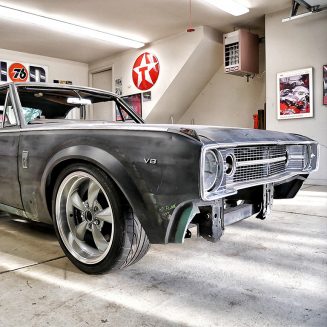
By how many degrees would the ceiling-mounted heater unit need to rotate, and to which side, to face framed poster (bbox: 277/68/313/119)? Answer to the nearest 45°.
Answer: approximately 90° to its left

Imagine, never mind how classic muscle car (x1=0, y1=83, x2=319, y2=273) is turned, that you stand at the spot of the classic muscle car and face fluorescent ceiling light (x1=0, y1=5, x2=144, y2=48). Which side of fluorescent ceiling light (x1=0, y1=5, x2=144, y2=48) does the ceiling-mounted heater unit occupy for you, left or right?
right

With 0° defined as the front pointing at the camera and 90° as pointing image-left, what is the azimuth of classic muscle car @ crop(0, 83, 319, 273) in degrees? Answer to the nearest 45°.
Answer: approximately 315°

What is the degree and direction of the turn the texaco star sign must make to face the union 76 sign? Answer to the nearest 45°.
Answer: approximately 45° to its right

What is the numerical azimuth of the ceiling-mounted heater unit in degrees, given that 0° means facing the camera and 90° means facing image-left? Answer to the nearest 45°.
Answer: approximately 45°

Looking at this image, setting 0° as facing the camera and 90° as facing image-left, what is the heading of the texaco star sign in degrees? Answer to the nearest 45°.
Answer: approximately 45°

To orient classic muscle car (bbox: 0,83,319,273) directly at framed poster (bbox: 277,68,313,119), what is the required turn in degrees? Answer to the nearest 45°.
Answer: approximately 90° to its left

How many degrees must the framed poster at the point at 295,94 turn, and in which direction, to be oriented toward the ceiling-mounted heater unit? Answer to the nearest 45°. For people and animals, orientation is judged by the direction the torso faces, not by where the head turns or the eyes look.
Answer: approximately 90° to its right

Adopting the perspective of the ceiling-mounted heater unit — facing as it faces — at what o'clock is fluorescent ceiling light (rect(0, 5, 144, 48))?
The fluorescent ceiling light is roughly at 1 o'clock from the ceiling-mounted heater unit.

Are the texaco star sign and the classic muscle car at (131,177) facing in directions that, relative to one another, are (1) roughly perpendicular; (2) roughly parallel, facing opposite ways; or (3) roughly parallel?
roughly perpendicular

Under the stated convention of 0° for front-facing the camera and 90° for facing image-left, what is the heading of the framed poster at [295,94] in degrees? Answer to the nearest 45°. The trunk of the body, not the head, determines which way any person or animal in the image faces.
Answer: approximately 45°
